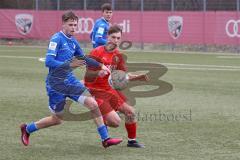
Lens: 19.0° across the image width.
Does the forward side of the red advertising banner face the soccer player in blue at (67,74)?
yes

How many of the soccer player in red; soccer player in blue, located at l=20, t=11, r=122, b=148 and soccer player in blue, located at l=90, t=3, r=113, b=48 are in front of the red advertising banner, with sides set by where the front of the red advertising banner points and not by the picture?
3

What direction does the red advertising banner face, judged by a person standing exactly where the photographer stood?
facing the viewer

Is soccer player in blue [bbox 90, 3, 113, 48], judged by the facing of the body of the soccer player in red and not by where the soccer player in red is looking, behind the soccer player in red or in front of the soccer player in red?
behind

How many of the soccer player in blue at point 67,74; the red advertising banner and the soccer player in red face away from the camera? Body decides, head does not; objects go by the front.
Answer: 0

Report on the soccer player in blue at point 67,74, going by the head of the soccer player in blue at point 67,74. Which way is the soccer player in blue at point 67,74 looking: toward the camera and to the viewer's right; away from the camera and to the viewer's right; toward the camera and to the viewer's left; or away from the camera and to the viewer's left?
toward the camera and to the viewer's right

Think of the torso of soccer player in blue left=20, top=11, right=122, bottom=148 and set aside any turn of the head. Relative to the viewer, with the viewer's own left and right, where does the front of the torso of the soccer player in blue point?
facing the viewer and to the right of the viewer

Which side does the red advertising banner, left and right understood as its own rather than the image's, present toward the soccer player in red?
front

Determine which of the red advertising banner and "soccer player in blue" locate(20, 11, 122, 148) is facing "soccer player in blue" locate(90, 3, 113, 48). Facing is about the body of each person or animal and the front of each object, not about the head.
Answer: the red advertising banner

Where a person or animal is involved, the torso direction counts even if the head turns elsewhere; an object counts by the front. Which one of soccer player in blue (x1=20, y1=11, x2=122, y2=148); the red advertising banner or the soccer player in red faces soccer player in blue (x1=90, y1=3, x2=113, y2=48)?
the red advertising banner

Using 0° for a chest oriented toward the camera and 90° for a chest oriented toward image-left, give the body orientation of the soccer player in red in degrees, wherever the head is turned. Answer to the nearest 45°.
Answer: approximately 315°

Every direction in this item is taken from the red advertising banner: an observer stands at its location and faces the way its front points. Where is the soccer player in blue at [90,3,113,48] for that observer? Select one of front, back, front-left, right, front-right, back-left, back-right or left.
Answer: front

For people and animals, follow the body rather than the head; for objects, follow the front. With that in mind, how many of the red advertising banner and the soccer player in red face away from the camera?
0

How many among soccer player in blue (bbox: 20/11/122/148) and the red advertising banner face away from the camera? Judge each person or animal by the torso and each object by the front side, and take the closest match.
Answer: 0
